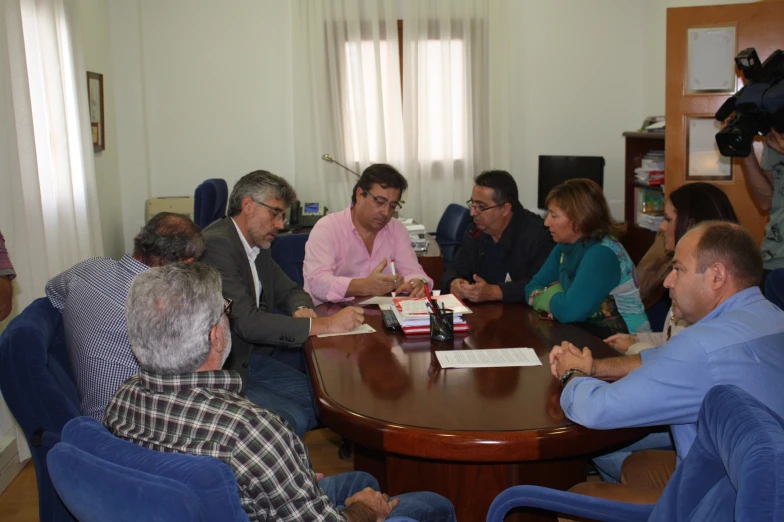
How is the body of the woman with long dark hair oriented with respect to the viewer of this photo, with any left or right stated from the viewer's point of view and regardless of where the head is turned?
facing to the left of the viewer

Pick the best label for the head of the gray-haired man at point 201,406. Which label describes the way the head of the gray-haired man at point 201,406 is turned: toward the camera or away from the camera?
away from the camera

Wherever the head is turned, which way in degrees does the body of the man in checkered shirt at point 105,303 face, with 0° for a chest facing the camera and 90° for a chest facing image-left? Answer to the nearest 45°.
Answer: approximately 225°

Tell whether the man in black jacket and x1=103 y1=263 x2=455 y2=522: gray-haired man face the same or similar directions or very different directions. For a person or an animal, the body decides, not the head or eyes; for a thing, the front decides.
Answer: very different directions

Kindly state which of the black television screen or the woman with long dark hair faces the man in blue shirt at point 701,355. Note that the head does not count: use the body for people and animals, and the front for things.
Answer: the black television screen
